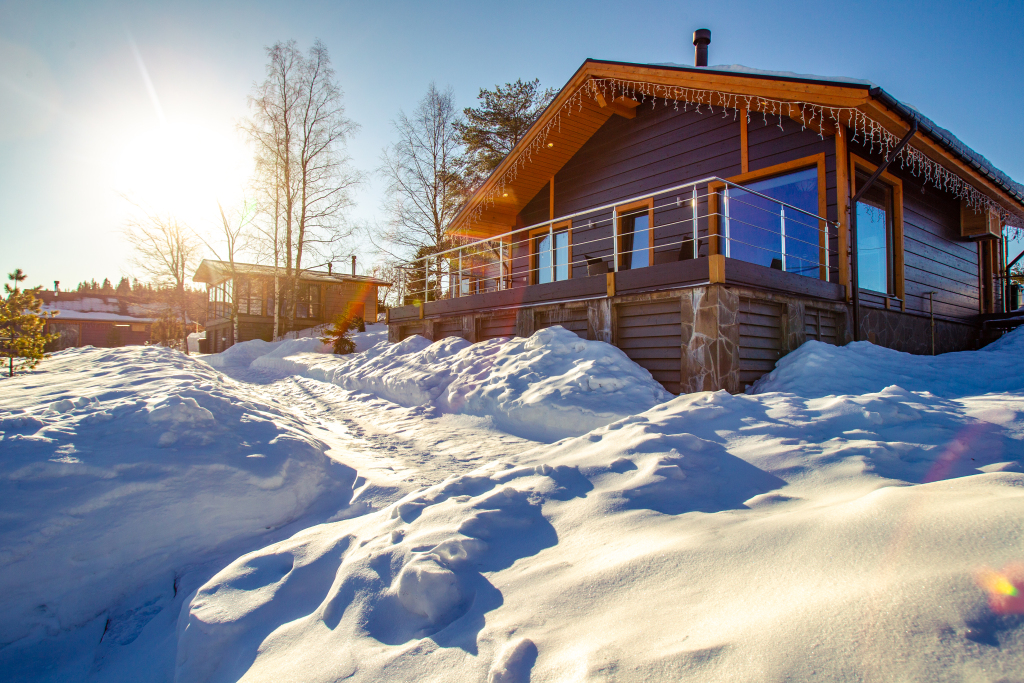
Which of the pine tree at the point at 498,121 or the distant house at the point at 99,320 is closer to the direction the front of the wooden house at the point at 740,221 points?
the distant house

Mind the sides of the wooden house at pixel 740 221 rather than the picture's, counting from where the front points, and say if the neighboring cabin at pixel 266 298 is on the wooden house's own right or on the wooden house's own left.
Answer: on the wooden house's own right

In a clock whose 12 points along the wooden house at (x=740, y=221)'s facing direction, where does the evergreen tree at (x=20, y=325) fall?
The evergreen tree is roughly at 1 o'clock from the wooden house.

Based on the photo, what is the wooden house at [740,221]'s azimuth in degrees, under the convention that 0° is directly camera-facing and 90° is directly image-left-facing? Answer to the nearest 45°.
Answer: approximately 45°

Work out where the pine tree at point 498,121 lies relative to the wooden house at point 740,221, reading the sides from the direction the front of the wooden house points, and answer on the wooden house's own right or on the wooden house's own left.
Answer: on the wooden house's own right
